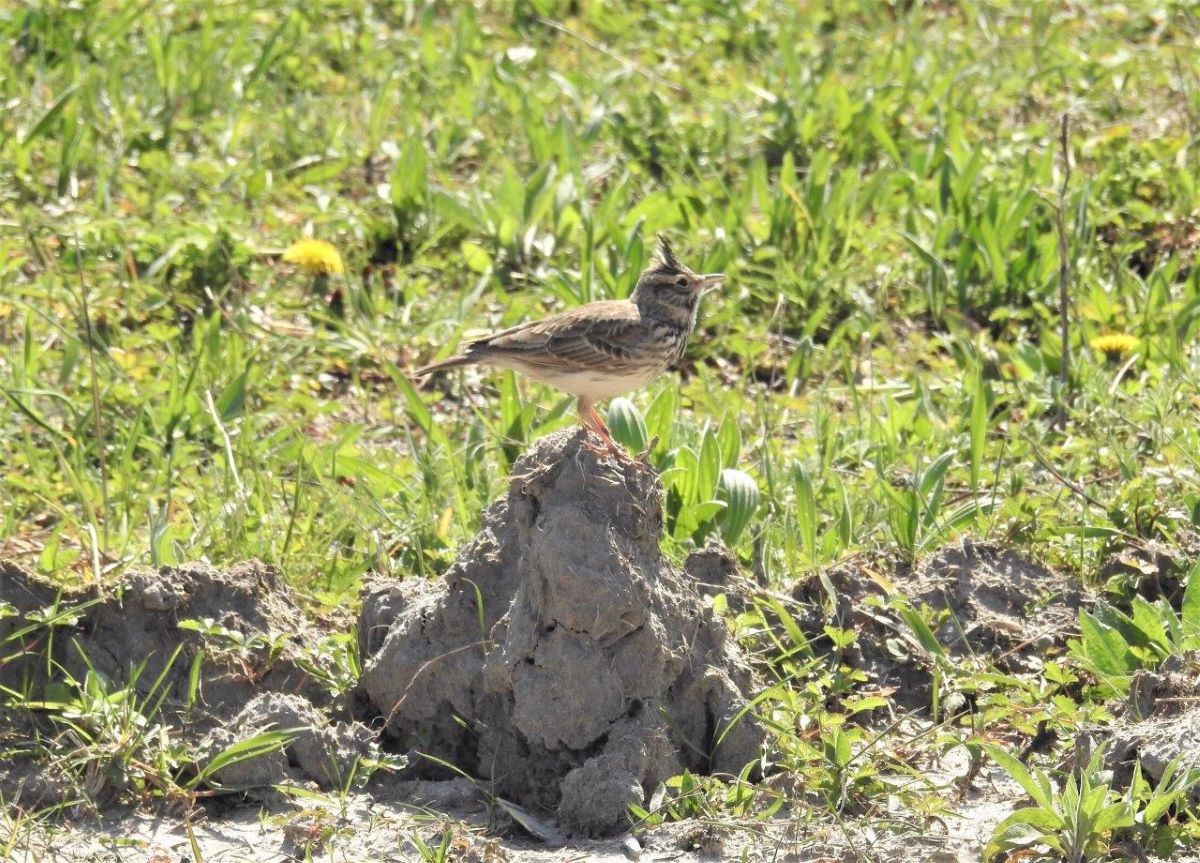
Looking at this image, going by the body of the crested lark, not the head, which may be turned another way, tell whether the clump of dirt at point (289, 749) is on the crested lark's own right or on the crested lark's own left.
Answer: on the crested lark's own right

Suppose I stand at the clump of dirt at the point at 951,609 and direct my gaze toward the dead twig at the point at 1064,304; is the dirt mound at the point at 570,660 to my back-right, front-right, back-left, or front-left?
back-left

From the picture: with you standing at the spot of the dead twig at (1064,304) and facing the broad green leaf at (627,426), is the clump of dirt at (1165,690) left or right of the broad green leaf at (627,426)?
left

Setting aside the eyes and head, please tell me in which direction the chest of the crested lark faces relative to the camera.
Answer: to the viewer's right

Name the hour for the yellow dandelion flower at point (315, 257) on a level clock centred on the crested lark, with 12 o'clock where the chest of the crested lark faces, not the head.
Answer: The yellow dandelion flower is roughly at 8 o'clock from the crested lark.

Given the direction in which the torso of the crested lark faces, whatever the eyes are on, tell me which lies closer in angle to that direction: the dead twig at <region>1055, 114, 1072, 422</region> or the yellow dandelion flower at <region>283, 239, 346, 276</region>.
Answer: the dead twig

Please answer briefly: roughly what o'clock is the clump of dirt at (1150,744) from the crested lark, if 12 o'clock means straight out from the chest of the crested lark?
The clump of dirt is roughly at 2 o'clock from the crested lark.
